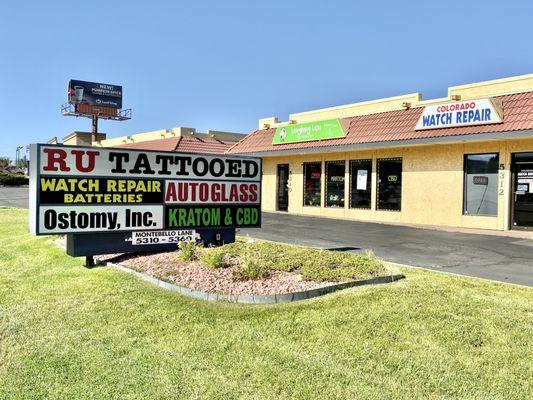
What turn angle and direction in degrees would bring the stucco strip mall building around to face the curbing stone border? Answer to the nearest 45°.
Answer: approximately 45° to its left

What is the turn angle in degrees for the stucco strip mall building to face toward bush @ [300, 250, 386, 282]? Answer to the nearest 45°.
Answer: approximately 45° to its left

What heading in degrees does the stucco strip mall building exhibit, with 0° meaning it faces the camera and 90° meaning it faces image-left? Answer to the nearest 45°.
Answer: approximately 45°

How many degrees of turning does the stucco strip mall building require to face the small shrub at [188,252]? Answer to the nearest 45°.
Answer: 0° — it already faces it

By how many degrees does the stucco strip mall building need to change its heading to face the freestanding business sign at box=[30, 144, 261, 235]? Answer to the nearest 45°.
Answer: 0° — it already faces it

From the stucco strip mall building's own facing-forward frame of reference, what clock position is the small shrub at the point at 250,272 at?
The small shrub is roughly at 11 o'clock from the stucco strip mall building.

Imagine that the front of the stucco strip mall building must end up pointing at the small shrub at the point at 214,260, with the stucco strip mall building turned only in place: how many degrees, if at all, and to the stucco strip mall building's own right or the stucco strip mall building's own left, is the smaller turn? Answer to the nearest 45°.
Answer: approximately 45° to the stucco strip mall building's own left
